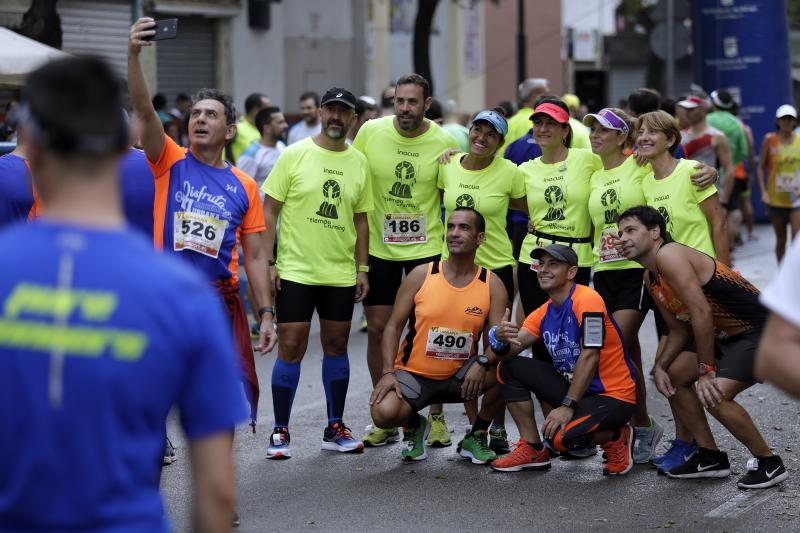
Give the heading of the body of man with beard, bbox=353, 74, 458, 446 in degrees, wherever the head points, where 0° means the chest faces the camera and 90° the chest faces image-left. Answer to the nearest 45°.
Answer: approximately 0°

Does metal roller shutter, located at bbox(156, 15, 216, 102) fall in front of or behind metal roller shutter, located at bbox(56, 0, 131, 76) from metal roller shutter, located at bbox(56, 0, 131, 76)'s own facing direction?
behind

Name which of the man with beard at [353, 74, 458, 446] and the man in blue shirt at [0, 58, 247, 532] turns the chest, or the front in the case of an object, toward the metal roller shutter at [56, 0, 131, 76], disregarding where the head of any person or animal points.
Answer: the man in blue shirt

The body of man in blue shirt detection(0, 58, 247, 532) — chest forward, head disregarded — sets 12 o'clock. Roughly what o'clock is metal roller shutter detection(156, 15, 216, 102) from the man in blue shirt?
The metal roller shutter is roughly at 12 o'clock from the man in blue shirt.

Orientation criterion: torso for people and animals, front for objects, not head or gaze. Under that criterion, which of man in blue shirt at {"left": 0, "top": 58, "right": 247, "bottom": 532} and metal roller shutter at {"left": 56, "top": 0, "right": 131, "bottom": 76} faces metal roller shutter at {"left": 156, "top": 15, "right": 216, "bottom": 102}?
the man in blue shirt

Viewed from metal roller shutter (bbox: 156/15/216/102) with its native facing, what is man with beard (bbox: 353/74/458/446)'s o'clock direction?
The man with beard is roughly at 12 o'clock from the metal roller shutter.

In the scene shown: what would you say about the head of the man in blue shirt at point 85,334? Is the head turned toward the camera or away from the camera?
away from the camera

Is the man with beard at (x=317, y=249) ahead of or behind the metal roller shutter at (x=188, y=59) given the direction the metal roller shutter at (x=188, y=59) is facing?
ahead

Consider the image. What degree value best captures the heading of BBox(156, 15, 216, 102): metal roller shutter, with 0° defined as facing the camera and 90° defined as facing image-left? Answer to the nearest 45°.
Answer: approximately 0°

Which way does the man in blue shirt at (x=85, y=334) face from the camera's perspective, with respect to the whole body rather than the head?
away from the camera

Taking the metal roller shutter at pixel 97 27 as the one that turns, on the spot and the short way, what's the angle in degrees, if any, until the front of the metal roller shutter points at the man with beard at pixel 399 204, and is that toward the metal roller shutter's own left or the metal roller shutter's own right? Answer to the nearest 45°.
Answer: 0° — it already faces them

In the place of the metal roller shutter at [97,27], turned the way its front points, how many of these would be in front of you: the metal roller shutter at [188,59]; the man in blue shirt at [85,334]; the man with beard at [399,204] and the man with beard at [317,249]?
3

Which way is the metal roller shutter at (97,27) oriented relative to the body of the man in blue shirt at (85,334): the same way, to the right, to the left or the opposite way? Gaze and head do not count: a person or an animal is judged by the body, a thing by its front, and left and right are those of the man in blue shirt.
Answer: the opposite way
